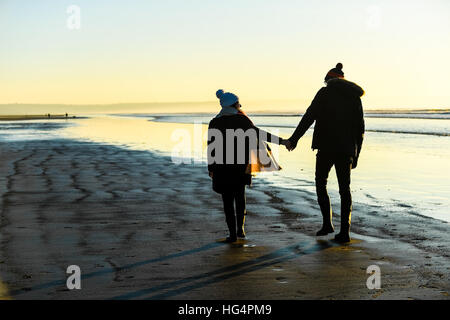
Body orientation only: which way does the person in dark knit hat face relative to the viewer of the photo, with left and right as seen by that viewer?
facing away from the viewer and to the left of the viewer
